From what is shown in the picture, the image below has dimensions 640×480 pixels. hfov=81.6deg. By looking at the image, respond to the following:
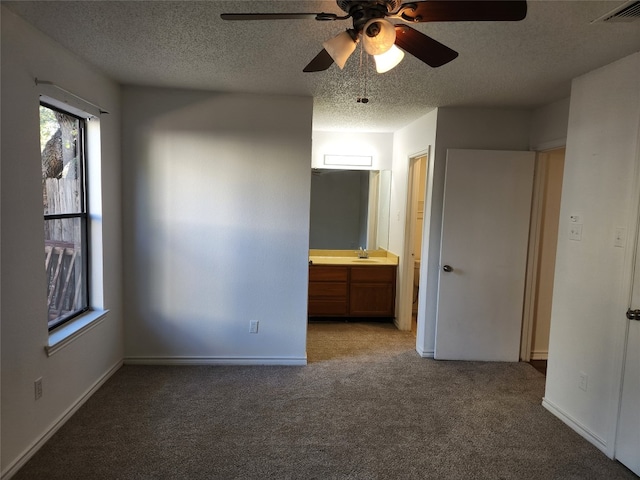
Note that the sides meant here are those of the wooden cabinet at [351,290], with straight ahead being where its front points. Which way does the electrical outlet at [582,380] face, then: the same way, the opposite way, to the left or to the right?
to the right

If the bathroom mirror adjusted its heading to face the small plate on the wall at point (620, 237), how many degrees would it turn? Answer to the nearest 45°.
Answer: approximately 45° to its left

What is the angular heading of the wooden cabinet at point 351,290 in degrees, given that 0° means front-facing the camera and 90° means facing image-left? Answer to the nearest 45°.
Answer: approximately 0°

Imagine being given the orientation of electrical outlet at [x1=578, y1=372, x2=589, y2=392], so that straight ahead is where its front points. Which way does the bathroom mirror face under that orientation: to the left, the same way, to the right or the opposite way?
to the left

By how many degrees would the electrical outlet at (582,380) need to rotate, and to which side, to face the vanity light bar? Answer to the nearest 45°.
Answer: approximately 90° to its right

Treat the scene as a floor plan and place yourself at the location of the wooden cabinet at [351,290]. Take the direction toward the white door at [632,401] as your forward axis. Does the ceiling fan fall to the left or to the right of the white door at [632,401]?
right

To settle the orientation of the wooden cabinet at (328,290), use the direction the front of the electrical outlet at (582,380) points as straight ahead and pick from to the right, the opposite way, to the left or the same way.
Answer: to the left

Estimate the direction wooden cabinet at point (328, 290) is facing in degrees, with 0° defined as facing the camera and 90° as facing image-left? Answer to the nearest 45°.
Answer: approximately 0°

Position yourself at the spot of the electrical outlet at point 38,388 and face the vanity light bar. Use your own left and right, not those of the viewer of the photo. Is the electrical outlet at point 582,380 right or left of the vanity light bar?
right

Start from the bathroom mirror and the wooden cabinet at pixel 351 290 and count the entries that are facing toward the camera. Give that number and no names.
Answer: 2

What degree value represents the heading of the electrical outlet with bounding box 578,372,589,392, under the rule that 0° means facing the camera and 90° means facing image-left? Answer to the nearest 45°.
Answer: approximately 45°
